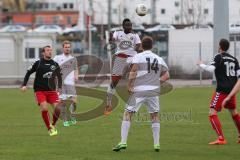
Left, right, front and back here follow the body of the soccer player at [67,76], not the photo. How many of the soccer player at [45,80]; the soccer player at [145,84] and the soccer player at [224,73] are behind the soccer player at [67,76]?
0

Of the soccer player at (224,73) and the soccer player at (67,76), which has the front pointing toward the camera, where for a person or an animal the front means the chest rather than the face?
the soccer player at (67,76)

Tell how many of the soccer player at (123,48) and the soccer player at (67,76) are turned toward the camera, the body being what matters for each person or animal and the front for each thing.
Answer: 2

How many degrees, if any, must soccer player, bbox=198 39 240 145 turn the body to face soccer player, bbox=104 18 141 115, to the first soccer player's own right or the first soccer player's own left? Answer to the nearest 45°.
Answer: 0° — they already face them

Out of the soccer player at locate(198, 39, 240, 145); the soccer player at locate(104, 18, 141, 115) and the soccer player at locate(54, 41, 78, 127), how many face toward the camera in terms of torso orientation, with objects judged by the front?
2

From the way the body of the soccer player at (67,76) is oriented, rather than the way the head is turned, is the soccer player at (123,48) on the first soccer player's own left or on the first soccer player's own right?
on the first soccer player's own left

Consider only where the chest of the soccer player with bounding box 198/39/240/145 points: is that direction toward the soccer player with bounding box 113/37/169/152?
no

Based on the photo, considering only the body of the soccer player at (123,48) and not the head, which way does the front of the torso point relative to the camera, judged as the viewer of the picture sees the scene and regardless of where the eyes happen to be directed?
toward the camera

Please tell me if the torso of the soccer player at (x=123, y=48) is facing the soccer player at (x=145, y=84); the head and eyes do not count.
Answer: yes

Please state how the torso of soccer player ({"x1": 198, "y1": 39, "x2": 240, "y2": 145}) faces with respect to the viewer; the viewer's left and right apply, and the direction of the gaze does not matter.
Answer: facing away from the viewer and to the left of the viewer

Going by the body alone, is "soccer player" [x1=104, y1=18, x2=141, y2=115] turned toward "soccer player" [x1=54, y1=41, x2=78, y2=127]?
no

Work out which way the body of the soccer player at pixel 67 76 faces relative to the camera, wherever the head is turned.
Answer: toward the camera

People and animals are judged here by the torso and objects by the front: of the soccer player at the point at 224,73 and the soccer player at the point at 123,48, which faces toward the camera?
the soccer player at the point at 123,48

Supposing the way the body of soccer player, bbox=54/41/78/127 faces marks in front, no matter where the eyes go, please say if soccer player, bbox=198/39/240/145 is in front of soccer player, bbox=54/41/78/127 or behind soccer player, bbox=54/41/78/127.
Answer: in front

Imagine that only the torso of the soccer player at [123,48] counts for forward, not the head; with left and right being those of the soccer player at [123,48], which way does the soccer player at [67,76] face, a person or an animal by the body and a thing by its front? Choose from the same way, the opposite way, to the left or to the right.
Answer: the same way
